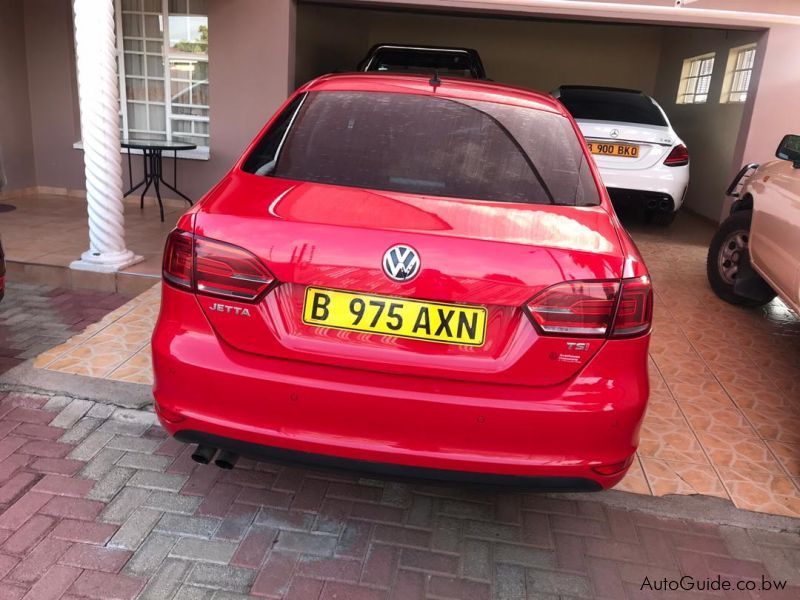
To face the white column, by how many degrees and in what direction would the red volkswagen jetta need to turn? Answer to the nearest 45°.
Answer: approximately 45° to its left

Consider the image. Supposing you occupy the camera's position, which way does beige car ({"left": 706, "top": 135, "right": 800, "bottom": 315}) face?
facing away from the viewer and to the left of the viewer

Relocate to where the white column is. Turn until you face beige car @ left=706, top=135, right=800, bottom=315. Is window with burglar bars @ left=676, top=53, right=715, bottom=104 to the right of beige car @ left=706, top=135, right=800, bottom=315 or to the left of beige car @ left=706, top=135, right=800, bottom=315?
left

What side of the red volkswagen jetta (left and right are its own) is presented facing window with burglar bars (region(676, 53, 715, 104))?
front

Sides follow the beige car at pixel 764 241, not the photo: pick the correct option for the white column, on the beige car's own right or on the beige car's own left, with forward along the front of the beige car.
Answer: on the beige car's own left

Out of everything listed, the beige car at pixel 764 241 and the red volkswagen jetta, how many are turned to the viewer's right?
0

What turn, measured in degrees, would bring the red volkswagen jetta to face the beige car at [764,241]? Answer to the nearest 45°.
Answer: approximately 45° to its right

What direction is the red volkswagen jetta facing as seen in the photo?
away from the camera
